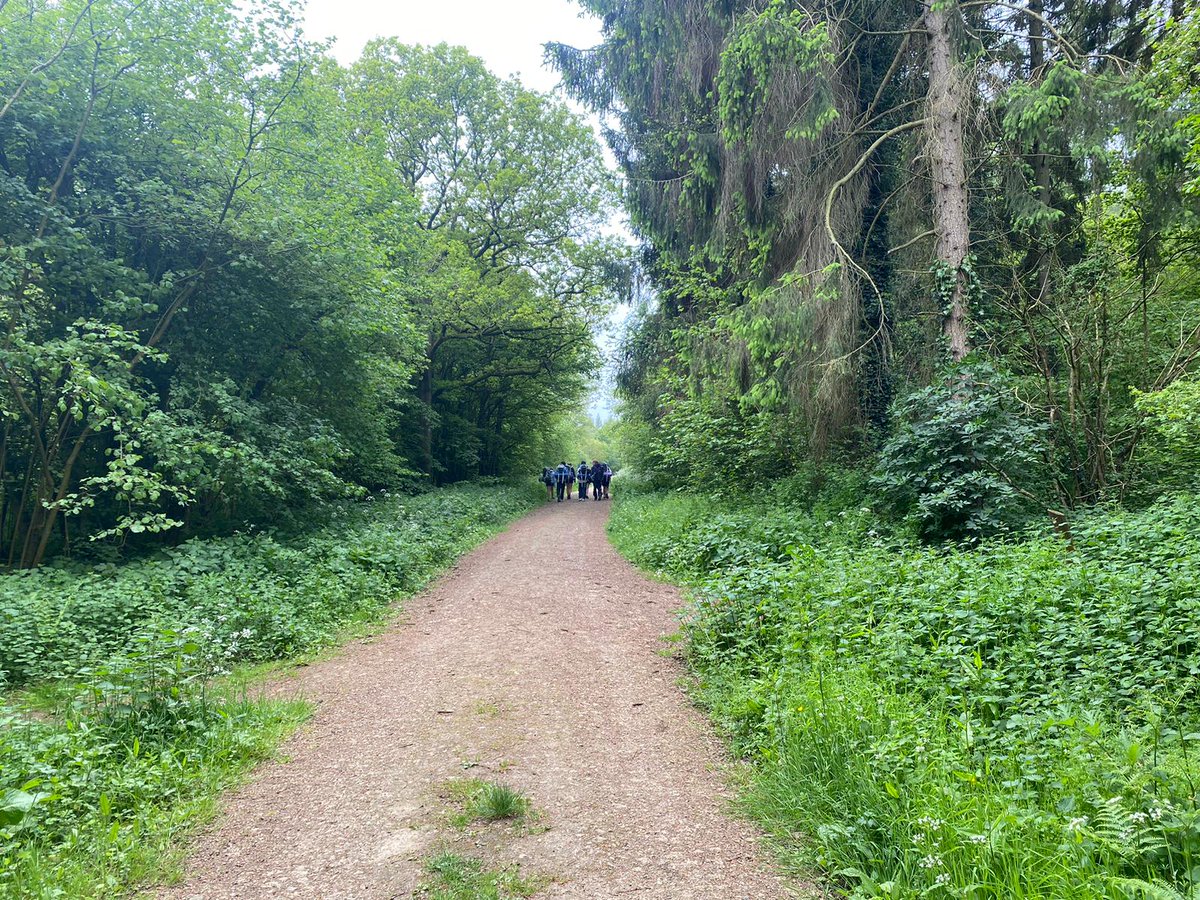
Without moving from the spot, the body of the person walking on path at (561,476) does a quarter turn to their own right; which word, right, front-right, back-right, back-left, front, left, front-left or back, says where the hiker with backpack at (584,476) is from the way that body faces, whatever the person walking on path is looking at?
front

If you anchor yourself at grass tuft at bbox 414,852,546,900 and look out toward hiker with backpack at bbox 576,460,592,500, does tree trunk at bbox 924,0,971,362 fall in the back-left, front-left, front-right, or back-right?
front-right

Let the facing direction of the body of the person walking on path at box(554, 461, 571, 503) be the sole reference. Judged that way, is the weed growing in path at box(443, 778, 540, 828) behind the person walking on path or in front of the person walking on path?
behind

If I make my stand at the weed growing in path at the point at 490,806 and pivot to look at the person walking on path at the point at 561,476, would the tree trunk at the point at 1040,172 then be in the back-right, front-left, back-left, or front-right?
front-right

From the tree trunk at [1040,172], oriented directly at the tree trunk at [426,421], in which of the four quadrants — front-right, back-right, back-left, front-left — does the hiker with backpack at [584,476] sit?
front-right

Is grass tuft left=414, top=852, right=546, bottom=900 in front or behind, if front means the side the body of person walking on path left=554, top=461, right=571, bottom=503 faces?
behind

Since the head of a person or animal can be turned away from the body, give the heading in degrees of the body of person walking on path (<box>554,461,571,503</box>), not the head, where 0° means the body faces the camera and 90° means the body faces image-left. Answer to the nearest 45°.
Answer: approximately 180°

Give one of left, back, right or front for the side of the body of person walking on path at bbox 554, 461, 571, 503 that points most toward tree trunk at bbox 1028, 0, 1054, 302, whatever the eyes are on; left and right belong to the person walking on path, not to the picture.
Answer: back

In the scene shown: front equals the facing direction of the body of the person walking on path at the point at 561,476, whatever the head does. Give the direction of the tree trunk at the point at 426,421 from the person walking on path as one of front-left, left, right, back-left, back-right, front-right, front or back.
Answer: back-left

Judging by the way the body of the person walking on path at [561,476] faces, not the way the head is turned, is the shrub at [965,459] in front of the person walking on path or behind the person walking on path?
behind
